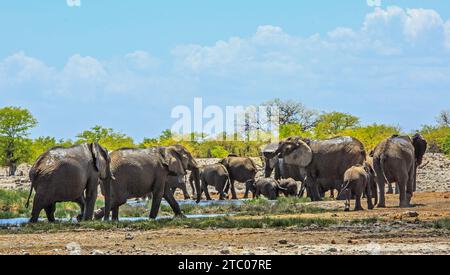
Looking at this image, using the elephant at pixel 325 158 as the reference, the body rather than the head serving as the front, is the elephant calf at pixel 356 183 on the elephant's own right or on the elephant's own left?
on the elephant's own left

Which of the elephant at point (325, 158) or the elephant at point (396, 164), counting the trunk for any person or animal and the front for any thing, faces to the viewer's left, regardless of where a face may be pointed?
the elephant at point (325, 158)

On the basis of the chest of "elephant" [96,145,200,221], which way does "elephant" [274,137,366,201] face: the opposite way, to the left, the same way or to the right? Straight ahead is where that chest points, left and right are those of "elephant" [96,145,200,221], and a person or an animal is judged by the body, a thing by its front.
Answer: the opposite way

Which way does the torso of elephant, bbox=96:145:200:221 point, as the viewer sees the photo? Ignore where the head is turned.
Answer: to the viewer's right

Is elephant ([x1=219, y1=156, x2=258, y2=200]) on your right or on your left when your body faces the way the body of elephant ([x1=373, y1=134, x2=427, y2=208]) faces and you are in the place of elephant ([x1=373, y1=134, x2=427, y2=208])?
on your left

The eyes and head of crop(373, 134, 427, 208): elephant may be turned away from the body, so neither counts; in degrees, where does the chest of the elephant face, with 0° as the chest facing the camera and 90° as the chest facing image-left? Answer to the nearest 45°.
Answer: approximately 225°

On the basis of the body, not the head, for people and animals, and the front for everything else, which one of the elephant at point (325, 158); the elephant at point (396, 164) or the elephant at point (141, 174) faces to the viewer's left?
the elephant at point (325, 158)

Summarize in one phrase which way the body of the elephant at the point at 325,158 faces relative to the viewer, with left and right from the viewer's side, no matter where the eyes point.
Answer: facing to the left of the viewer
